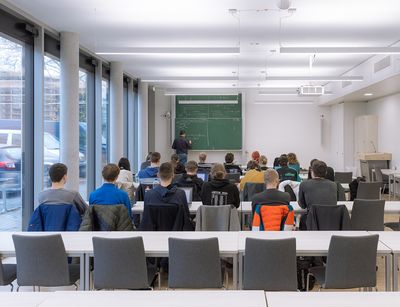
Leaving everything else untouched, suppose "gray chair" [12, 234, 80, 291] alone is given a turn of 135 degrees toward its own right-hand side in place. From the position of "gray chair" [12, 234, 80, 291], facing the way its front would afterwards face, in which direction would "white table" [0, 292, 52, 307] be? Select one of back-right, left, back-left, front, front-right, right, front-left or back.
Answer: front

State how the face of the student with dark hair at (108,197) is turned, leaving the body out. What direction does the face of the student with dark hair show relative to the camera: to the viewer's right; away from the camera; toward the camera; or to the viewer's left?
away from the camera

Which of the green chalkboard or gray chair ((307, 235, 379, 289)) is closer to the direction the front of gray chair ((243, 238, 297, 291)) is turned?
the green chalkboard

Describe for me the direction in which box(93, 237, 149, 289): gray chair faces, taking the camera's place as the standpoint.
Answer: facing away from the viewer

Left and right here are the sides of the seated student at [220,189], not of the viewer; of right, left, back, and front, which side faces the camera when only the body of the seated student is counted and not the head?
back

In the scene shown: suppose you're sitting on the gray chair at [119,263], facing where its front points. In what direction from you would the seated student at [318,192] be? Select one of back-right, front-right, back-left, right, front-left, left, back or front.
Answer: front-right

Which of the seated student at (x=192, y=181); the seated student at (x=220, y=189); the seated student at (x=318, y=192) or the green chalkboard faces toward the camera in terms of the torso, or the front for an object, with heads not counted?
the green chalkboard

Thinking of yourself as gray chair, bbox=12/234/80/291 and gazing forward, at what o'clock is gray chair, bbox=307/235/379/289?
gray chair, bbox=307/235/379/289 is roughly at 2 o'clock from gray chair, bbox=12/234/80/291.

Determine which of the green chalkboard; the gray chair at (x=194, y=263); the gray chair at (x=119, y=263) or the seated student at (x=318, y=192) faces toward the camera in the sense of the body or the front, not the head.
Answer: the green chalkboard

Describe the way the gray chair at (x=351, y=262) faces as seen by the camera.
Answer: facing away from the viewer and to the left of the viewer

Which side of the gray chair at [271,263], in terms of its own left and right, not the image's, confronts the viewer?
back

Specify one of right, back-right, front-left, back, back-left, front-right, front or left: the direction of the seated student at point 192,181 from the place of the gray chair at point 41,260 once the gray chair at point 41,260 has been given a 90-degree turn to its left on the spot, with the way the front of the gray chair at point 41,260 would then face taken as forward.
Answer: right

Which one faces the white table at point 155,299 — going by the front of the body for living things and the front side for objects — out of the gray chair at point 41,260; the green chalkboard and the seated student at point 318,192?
the green chalkboard

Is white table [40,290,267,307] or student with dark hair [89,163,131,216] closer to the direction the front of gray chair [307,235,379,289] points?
the student with dark hair

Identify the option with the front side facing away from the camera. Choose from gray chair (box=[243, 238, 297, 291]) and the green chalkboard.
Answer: the gray chair

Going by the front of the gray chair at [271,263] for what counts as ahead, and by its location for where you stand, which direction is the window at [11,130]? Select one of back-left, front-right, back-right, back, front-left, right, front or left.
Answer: front-left

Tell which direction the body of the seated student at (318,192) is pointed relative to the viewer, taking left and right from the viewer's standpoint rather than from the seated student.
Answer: facing away from the viewer

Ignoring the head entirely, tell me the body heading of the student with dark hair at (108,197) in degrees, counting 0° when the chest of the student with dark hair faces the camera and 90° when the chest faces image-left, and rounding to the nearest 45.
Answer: approximately 180°

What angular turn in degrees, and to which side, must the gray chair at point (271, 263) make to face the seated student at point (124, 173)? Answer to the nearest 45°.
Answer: approximately 45° to its left
